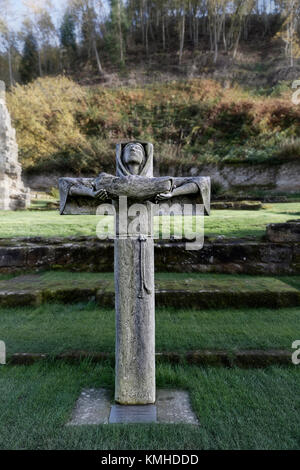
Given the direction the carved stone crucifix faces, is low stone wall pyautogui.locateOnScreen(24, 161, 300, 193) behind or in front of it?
behind

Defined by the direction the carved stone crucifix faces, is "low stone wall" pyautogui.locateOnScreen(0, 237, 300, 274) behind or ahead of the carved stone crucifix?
behind

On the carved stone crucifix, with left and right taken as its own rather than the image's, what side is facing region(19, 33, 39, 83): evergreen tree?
back

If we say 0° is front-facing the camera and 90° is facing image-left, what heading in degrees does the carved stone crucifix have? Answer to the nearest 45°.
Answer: approximately 0°

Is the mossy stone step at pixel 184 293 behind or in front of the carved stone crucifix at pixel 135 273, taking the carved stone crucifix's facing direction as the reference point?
behind

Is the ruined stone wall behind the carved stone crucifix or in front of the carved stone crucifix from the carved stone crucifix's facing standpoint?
behind
